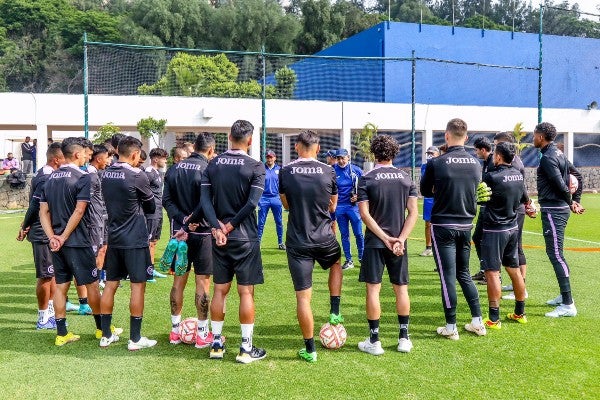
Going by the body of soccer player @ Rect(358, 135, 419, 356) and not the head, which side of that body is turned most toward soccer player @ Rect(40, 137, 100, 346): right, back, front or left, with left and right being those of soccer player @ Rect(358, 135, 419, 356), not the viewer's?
left

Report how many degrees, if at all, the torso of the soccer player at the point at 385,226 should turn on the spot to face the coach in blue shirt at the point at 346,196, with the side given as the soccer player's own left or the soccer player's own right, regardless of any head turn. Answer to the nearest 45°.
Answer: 0° — they already face them

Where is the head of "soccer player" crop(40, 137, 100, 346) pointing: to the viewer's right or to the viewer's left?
to the viewer's right

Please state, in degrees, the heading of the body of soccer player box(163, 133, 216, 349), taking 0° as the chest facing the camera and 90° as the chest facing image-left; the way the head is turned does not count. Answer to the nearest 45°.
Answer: approximately 225°

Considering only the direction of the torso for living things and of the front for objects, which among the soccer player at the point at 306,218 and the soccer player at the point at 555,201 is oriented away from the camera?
the soccer player at the point at 306,218

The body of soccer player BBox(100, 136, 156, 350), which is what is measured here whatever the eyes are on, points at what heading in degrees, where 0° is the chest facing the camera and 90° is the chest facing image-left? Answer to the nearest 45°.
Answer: approximately 225°

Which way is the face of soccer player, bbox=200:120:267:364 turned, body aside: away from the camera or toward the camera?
away from the camera

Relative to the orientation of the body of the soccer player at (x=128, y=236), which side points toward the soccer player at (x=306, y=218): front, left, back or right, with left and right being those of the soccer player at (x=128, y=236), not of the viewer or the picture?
right

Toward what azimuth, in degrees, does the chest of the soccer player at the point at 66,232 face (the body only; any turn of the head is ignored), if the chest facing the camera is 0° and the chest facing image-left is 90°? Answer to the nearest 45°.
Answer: approximately 225°

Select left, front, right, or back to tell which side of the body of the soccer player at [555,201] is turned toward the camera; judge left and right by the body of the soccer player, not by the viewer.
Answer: left

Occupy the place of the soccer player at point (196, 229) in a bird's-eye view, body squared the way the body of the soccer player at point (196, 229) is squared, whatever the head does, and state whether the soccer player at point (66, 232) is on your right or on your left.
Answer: on your left
